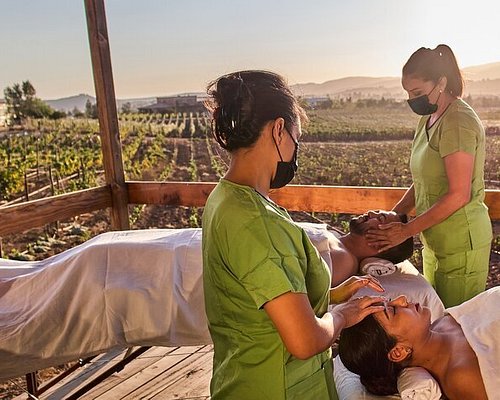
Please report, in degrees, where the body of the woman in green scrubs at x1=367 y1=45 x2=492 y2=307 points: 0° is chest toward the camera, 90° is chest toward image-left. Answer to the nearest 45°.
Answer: approximately 45°

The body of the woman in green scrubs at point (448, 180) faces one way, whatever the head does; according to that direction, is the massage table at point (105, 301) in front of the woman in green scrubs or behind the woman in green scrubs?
in front

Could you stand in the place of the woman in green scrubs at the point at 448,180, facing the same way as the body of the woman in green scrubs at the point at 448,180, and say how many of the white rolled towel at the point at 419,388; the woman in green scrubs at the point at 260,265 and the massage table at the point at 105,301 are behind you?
0

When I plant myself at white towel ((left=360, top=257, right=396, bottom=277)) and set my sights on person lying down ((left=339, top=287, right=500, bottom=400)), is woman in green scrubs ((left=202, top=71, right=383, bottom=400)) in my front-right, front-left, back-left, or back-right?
front-right

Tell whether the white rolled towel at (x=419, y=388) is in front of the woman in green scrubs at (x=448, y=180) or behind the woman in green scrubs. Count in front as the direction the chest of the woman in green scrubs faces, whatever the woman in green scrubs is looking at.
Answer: in front

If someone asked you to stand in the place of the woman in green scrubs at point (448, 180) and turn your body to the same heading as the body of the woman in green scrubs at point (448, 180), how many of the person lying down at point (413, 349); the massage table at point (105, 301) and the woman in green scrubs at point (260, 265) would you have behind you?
0
